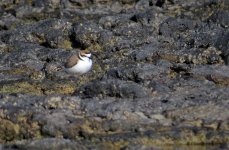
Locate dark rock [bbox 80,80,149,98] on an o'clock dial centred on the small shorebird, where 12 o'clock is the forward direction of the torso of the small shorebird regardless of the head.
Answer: The dark rock is roughly at 1 o'clock from the small shorebird.

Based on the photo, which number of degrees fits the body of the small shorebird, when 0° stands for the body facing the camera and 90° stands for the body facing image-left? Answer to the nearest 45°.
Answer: approximately 315°
